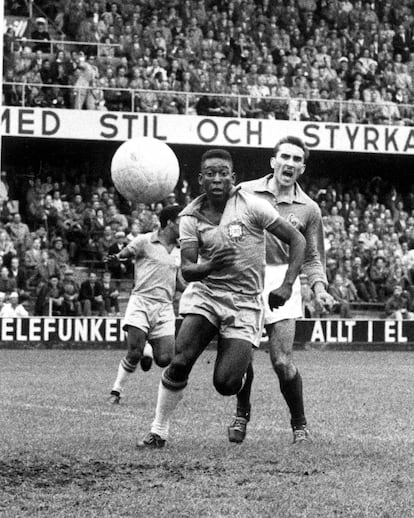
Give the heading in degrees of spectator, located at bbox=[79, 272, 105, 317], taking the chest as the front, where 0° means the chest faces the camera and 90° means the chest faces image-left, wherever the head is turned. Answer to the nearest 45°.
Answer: approximately 0°

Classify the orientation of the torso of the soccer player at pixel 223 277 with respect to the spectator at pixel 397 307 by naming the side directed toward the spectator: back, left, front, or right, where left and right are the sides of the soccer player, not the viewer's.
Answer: back

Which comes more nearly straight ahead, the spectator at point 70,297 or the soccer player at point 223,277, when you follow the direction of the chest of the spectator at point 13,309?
the soccer player

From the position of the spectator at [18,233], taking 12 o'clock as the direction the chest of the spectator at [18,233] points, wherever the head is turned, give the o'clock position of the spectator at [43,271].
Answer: the spectator at [43,271] is roughly at 11 o'clock from the spectator at [18,233].

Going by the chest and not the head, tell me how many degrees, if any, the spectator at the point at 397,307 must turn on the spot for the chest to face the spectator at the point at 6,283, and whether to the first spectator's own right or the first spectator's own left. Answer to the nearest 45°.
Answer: approximately 45° to the first spectator's own right

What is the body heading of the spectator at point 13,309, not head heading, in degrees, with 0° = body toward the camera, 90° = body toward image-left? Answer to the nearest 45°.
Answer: approximately 0°

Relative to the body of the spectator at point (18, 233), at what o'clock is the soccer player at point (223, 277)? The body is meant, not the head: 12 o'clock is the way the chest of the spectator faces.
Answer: The soccer player is roughly at 12 o'clock from the spectator.

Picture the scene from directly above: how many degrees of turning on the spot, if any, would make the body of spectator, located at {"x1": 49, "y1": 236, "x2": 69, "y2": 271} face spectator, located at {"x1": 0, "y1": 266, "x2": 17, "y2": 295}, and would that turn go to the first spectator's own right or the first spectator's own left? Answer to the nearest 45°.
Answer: approximately 45° to the first spectator's own right
